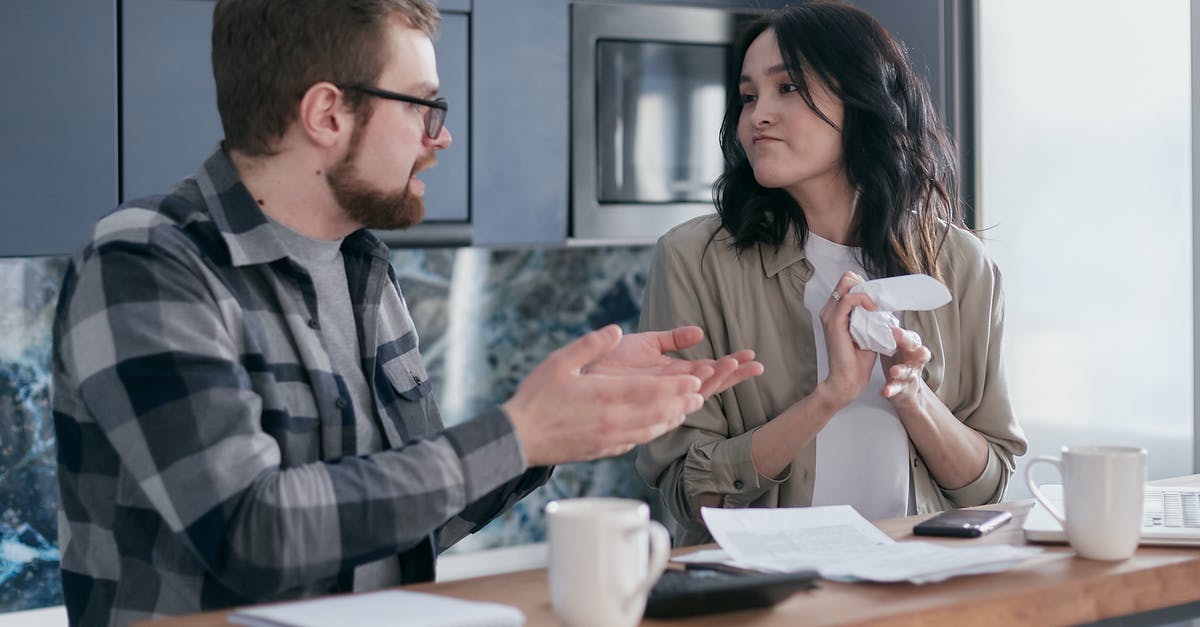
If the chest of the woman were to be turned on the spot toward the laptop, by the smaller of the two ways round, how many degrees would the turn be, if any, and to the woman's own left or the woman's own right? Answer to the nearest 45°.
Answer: approximately 45° to the woman's own left

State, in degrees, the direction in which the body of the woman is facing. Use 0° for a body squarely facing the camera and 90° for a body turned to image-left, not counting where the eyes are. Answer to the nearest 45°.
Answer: approximately 0°

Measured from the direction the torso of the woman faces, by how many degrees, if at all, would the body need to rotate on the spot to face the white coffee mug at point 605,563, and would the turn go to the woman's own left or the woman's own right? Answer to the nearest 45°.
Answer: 0° — they already face it

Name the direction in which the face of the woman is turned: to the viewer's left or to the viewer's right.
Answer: to the viewer's left

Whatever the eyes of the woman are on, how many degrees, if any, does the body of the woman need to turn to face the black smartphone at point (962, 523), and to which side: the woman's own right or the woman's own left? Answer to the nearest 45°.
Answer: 0° — they already face it

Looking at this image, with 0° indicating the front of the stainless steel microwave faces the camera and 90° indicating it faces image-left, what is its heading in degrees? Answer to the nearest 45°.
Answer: approximately 0°
